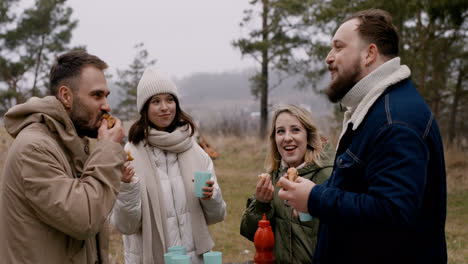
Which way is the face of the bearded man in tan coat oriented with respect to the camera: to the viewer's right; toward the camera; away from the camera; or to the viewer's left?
to the viewer's right

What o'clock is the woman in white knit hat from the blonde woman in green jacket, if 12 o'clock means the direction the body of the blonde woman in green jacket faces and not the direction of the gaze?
The woman in white knit hat is roughly at 2 o'clock from the blonde woman in green jacket.

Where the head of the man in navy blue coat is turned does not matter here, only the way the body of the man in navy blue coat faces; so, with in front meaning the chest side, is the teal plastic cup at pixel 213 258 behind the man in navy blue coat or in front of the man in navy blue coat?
in front

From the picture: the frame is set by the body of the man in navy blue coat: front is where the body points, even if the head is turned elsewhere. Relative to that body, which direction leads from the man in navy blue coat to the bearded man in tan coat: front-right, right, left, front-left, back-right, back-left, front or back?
front

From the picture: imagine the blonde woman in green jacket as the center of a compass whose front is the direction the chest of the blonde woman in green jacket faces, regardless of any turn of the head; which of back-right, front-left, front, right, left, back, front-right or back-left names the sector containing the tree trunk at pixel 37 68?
right

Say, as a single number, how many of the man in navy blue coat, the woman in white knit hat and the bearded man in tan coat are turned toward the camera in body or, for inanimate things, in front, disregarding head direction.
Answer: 1

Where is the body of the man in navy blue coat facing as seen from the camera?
to the viewer's left

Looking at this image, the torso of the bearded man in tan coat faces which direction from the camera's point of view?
to the viewer's right

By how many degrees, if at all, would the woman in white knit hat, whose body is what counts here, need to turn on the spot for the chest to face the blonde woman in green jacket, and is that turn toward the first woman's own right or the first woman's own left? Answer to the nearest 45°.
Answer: approximately 45° to the first woman's own left

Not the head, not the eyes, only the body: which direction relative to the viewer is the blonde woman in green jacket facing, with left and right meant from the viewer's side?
facing the viewer and to the left of the viewer

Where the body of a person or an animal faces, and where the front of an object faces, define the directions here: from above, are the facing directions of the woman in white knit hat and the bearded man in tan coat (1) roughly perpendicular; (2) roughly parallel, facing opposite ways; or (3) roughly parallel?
roughly perpendicular

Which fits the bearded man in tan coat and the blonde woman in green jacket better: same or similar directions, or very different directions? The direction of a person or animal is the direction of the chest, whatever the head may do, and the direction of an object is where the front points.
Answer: very different directions

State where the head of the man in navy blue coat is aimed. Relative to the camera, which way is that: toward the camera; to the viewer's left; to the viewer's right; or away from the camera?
to the viewer's left

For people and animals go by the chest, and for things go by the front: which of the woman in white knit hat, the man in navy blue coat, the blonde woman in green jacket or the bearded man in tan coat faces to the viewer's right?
the bearded man in tan coat

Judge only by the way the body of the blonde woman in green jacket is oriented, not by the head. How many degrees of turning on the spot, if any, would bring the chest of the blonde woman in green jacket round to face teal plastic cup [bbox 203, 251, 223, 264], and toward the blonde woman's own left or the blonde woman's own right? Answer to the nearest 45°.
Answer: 0° — they already face it

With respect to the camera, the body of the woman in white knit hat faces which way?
toward the camera
